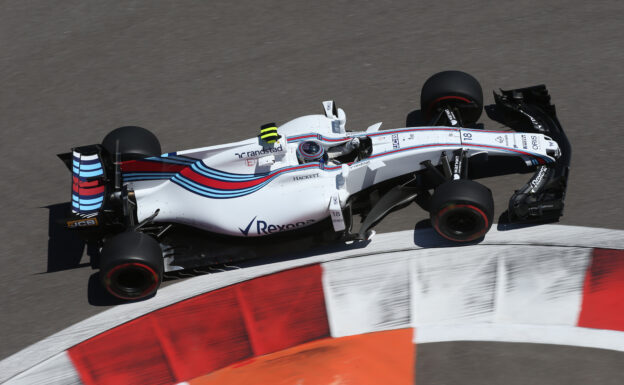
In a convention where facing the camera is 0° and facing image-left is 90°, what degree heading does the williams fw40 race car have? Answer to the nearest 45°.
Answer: approximately 270°
